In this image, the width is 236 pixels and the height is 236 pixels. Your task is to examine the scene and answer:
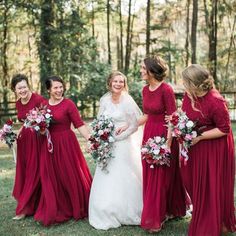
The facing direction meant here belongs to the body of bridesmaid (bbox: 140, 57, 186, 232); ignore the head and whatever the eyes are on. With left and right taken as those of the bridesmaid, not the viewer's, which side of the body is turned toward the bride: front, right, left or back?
right

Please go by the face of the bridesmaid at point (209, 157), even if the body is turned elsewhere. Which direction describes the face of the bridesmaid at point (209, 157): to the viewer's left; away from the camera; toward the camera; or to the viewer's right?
to the viewer's left

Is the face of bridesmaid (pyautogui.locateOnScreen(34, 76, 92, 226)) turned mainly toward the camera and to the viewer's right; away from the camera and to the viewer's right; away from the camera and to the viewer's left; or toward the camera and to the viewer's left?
toward the camera and to the viewer's right

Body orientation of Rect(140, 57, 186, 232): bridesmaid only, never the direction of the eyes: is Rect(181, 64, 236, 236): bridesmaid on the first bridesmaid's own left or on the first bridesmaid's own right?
on the first bridesmaid's own left

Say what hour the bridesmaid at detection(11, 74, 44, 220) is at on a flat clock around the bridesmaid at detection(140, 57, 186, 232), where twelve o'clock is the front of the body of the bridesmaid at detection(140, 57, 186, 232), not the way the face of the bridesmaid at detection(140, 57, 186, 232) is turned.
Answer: the bridesmaid at detection(11, 74, 44, 220) is roughly at 2 o'clock from the bridesmaid at detection(140, 57, 186, 232).

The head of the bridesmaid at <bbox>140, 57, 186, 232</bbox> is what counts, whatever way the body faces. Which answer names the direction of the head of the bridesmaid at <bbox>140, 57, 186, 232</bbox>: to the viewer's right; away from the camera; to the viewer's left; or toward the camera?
to the viewer's left

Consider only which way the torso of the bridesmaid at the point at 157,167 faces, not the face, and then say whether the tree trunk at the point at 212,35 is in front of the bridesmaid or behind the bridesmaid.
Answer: behind

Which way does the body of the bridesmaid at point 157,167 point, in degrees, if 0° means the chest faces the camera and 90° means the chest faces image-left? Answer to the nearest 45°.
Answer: approximately 45°

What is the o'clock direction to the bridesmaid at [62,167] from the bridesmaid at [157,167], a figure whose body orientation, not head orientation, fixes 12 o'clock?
the bridesmaid at [62,167] is roughly at 2 o'clock from the bridesmaid at [157,167].
